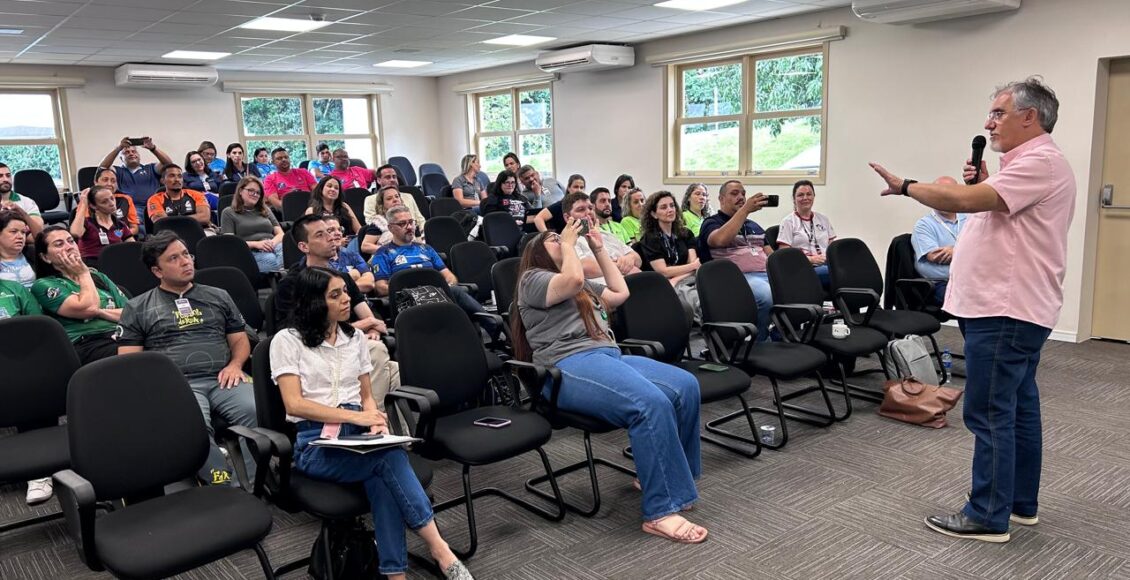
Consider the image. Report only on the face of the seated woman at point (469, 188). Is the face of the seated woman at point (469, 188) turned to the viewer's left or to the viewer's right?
to the viewer's right

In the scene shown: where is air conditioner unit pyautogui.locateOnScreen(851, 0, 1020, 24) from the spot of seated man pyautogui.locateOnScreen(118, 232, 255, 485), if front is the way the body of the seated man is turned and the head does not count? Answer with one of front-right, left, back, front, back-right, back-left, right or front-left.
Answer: front-left

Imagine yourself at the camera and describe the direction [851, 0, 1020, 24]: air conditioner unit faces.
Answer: facing the viewer and to the left of the viewer

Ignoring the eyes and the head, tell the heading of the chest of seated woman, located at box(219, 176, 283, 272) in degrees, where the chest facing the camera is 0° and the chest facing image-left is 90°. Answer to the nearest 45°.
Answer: approximately 315°

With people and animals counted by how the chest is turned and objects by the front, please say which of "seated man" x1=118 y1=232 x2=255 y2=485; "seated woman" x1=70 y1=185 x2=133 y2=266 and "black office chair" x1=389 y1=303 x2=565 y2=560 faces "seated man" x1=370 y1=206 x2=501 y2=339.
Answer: the seated woman

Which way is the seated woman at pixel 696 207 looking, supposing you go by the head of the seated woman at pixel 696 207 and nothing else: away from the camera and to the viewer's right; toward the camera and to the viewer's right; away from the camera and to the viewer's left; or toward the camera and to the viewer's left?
toward the camera and to the viewer's right

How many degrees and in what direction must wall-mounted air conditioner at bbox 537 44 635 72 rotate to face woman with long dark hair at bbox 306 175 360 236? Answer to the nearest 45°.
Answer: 0° — it already faces them

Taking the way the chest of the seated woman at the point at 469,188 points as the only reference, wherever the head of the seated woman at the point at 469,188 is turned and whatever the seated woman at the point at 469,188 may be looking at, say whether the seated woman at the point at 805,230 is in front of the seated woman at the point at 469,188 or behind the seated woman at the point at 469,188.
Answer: in front

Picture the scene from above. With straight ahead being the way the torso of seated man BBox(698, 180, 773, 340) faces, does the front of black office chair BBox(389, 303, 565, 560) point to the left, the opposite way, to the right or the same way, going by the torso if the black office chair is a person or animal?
the same way

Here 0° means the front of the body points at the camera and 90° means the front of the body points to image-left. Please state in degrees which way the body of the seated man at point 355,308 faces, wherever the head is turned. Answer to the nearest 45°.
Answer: approximately 315°

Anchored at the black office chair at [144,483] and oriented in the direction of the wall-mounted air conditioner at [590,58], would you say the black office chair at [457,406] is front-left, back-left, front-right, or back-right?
front-right

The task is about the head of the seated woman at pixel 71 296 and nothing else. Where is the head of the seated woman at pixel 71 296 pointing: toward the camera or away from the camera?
toward the camera

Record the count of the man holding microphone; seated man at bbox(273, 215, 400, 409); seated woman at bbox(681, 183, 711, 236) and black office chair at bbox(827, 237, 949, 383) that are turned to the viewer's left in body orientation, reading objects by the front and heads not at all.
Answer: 1

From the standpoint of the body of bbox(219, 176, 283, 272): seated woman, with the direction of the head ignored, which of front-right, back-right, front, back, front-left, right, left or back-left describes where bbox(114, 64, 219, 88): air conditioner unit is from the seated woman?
back-left

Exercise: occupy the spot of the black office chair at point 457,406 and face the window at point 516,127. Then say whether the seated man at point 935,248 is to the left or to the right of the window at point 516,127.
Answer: right

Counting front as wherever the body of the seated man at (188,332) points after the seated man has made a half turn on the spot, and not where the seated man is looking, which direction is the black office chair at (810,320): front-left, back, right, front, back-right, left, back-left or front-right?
back-right

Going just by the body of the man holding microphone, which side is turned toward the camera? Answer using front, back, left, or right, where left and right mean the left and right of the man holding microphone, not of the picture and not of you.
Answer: left

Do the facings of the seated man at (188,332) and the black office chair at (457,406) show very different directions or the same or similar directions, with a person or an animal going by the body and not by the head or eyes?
same or similar directions

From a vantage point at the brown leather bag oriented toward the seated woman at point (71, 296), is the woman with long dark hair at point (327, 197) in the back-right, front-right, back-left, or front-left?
front-right

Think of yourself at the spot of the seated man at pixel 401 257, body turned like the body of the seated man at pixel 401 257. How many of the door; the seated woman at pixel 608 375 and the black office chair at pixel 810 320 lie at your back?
0

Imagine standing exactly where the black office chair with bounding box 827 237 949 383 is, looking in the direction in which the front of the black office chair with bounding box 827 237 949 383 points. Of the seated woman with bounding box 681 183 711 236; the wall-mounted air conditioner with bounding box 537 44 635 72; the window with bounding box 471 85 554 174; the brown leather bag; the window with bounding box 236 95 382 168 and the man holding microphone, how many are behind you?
4

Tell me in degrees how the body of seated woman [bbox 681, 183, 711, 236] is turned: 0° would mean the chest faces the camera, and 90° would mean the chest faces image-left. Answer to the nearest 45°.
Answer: approximately 315°
